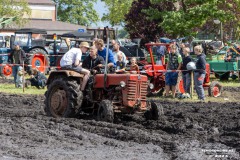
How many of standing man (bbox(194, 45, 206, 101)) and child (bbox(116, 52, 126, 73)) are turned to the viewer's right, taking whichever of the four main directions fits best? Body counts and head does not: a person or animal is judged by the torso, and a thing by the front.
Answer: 0

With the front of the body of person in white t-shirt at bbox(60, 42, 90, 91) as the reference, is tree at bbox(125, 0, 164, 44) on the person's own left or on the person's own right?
on the person's own left

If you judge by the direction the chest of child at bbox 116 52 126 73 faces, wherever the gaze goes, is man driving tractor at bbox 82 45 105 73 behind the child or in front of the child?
in front

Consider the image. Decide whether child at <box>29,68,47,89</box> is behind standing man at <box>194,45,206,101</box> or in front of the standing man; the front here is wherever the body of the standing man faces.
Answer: in front

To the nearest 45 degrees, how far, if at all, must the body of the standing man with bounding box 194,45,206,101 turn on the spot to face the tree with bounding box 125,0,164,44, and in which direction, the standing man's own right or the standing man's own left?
approximately 90° to the standing man's own right

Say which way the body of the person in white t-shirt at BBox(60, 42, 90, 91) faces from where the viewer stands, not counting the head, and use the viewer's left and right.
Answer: facing to the right of the viewer

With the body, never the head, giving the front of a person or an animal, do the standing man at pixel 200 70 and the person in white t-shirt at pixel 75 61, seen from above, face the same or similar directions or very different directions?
very different directions
